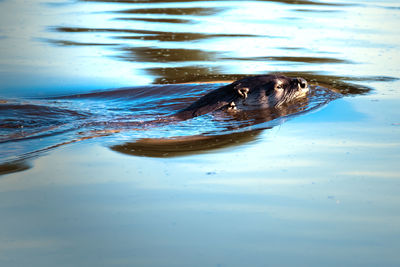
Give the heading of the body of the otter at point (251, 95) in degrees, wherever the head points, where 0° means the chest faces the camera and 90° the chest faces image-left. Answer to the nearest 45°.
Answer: approximately 270°
